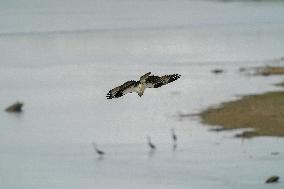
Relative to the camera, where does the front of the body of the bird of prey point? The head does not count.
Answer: toward the camera
